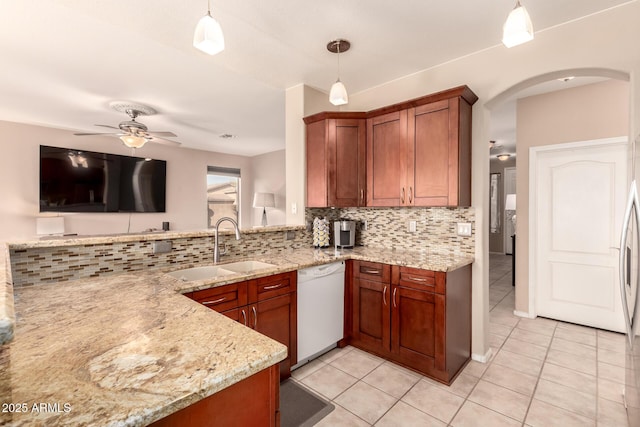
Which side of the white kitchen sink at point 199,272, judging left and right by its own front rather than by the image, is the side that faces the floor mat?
front

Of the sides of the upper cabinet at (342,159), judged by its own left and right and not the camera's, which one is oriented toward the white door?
left

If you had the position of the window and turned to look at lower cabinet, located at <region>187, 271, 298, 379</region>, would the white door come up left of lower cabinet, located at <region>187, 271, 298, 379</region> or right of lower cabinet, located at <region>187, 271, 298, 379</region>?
left

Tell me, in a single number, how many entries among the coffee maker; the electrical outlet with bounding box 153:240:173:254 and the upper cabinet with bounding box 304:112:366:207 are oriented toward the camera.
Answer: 3

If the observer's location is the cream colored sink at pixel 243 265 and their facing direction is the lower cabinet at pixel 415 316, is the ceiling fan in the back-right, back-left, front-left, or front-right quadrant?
back-left

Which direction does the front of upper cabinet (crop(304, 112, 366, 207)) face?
toward the camera

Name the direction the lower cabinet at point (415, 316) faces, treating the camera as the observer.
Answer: facing the viewer and to the left of the viewer

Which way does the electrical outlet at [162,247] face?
toward the camera

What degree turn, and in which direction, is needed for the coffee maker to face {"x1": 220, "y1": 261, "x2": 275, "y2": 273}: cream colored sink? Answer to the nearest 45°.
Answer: approximately 45° to its right

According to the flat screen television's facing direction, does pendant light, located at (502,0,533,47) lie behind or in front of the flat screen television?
in front
